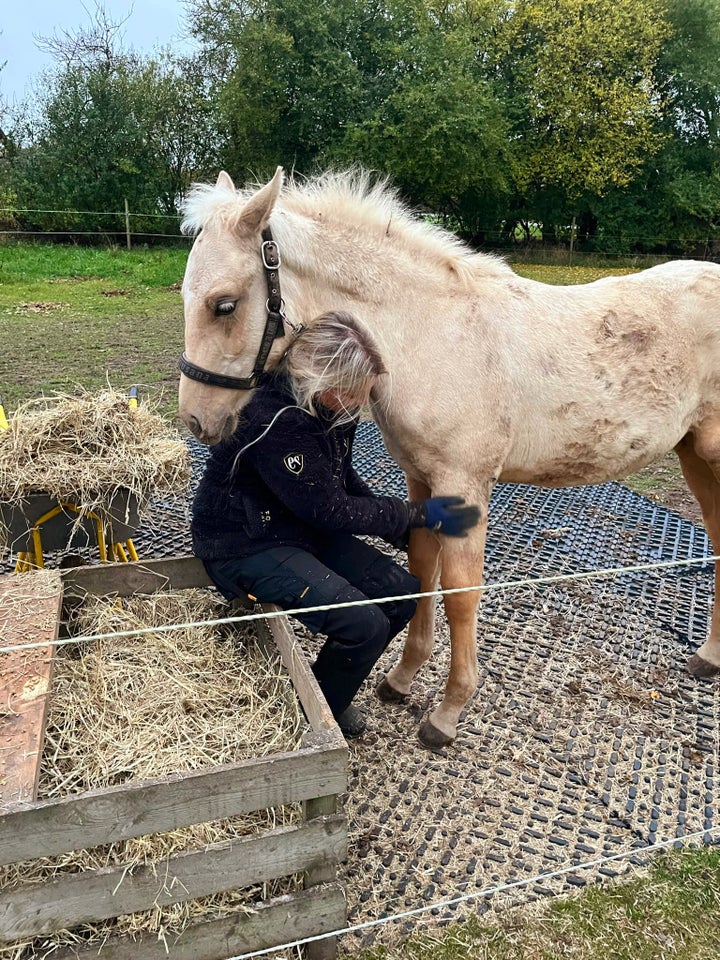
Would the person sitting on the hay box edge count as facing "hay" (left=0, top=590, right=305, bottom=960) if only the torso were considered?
no

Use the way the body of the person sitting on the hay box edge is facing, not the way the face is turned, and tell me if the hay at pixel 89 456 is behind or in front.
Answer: behind

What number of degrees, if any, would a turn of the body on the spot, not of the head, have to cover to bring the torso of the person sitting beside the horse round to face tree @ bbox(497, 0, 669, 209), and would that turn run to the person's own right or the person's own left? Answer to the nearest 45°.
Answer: approximately 90° to the person's own left

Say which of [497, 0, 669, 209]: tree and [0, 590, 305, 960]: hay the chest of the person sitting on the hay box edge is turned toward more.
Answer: the tree

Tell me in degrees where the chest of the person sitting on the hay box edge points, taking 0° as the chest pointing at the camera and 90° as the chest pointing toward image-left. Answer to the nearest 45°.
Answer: approximately 270°

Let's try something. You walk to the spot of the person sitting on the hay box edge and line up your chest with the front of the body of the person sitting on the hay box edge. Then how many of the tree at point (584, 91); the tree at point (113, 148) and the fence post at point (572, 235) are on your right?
0

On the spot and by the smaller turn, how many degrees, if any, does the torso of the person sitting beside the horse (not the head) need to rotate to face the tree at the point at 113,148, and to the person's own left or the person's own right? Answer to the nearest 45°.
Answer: approximately 90° to the person's own left

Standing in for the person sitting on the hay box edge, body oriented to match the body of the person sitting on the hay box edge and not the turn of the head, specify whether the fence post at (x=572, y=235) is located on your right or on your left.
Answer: on your left

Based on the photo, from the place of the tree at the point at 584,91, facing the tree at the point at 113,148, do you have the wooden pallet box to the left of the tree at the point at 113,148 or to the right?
left
